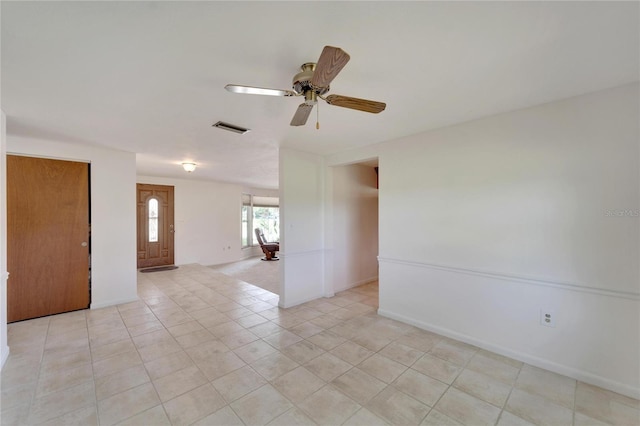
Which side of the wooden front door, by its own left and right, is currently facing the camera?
front

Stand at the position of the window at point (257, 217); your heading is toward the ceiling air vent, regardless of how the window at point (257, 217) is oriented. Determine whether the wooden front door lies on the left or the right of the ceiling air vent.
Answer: right

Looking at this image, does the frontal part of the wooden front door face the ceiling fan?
yes

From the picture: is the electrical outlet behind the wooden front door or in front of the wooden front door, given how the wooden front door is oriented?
in front

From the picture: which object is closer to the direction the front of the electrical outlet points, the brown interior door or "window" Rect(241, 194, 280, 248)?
the brown interior door

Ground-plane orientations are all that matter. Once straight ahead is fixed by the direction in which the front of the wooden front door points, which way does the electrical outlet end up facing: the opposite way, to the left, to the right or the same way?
to the right

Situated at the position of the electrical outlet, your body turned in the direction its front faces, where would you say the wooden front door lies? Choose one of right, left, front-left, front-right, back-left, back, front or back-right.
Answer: right

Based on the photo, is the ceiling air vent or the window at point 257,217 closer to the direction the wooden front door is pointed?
the ceiling air vent

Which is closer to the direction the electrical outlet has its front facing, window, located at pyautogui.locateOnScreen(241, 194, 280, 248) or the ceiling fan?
the ceiling fan

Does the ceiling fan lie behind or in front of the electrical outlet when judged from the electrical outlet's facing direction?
in front

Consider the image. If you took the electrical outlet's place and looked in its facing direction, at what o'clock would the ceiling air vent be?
The ceiling air vent is roughly at 2 o'clock from the electrical outlet.
